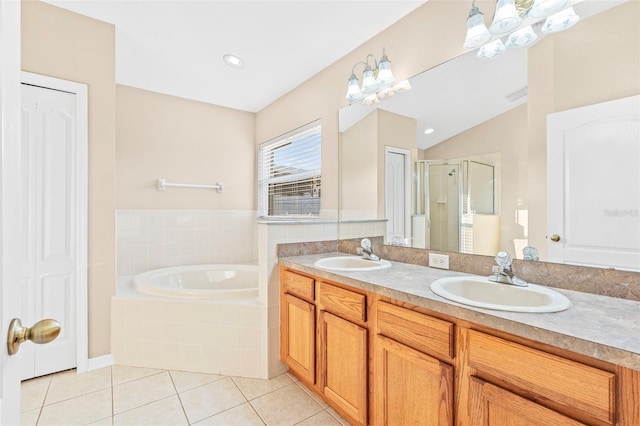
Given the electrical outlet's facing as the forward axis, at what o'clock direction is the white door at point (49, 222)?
The white door is roughly at 1 o'clock from the electrical outlet.

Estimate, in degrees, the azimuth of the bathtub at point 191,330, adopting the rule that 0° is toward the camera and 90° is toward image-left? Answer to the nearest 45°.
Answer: approximately 0°

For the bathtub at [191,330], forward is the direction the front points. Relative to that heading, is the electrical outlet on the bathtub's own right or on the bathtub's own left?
on the bathtub's own left

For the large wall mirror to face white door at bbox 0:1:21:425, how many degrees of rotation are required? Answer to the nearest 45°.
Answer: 0° — it already faces it

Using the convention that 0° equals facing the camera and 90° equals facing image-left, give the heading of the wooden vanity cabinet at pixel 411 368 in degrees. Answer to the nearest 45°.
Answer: approximately 45°

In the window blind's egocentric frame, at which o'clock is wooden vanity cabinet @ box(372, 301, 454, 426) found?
The wooden vanity cabinet is roughly at 10 o'clock from the window blind.
